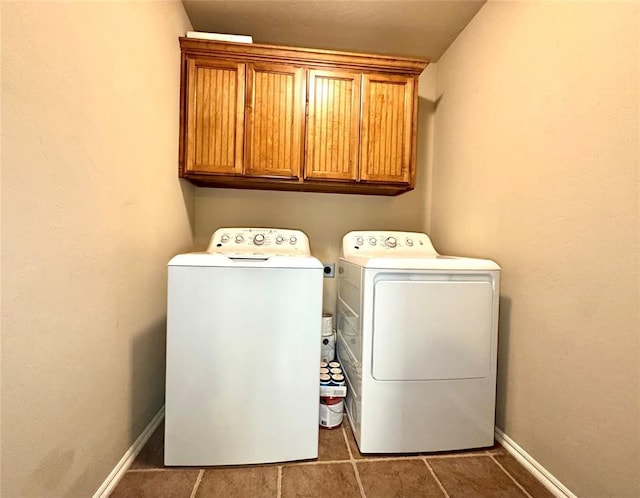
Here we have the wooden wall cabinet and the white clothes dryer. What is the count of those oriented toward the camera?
2

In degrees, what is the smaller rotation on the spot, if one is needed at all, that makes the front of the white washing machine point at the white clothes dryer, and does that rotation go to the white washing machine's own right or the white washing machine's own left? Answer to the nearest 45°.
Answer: approximately 90° to the white washing machine's own left

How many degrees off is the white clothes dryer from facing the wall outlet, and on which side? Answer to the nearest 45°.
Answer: approximately 135° to its right

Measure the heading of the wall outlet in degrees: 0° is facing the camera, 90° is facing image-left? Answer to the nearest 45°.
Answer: approximately 0°

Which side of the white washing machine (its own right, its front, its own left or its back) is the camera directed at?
front

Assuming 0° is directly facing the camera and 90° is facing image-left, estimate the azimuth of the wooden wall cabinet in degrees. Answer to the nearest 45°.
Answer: approximately 0°
